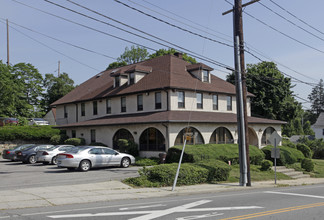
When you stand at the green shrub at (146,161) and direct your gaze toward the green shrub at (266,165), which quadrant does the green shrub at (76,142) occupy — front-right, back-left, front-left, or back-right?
back-left

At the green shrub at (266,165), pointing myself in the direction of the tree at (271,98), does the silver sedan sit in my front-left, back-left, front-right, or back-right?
back-left

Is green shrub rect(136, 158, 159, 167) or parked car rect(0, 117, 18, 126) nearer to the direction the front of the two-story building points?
the green shrub

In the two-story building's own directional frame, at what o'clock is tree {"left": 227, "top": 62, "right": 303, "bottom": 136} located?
The tree is roughly at 9 o'clock from the two-story building.
